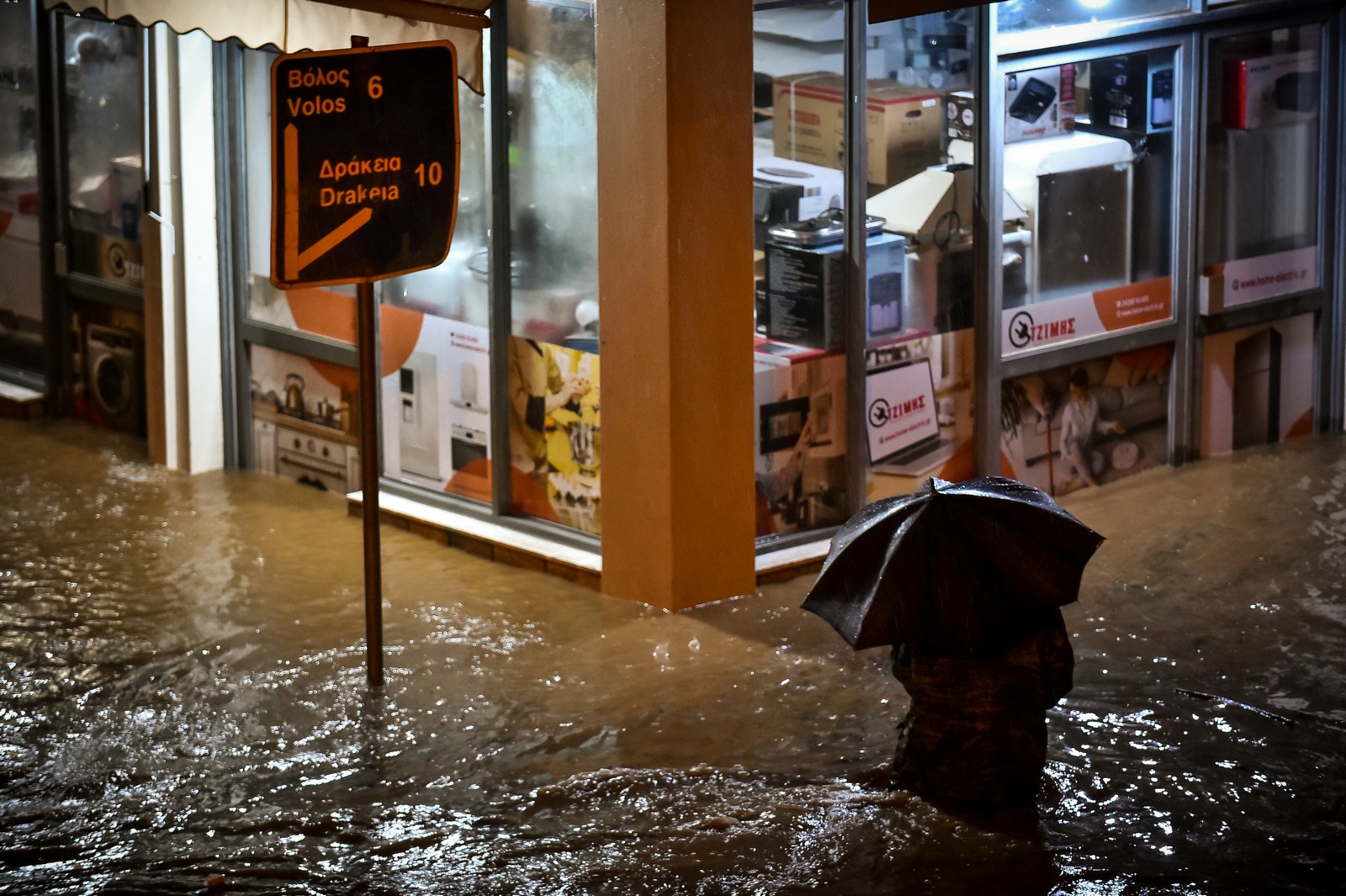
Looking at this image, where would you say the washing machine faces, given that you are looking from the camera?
facing the viewer and to the left of the viewer

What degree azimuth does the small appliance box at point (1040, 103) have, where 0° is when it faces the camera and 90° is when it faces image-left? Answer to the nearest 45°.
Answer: approximately 0°
